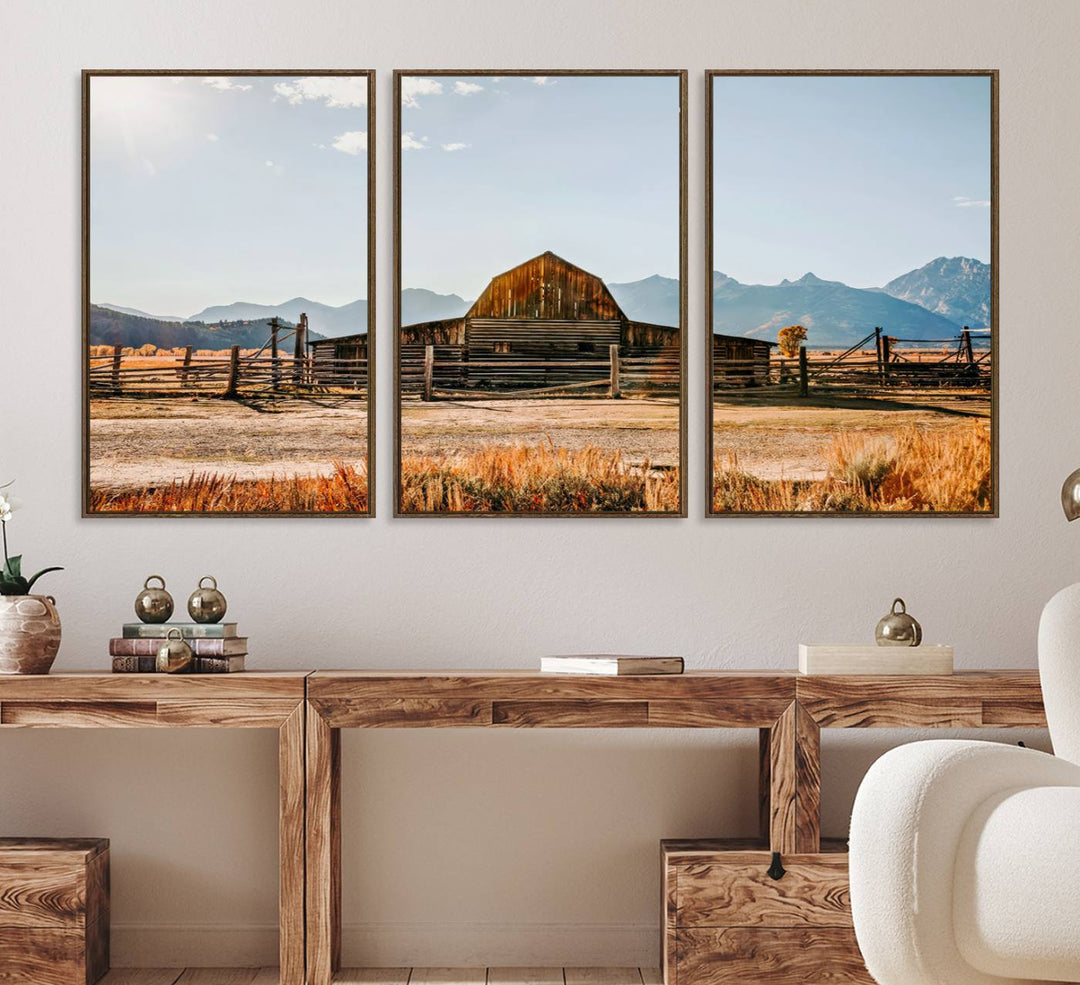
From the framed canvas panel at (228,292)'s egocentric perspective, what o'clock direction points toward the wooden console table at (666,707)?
The wooden console table is roughly at 10 o'clock from the framed canvas panel.

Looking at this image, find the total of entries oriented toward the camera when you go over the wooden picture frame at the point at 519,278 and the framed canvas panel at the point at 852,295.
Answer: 2

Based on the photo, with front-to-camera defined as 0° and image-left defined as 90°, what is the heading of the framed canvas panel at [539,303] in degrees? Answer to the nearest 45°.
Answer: approximately 0°

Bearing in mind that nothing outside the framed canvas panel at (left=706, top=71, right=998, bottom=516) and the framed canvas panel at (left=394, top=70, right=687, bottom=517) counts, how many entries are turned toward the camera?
2

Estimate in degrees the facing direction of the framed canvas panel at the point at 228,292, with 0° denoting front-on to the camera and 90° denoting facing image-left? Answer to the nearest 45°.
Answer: approximately 0°

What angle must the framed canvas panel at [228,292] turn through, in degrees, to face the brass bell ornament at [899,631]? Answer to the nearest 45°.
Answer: approximately 45° to its left
